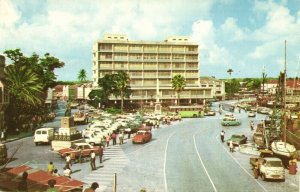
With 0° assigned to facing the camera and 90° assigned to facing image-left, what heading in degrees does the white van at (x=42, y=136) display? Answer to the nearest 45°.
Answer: approximately 45°

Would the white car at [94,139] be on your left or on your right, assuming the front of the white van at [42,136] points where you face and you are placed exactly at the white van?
on your left

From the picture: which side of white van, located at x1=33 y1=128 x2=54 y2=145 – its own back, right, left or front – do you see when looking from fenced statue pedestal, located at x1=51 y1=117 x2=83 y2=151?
right
